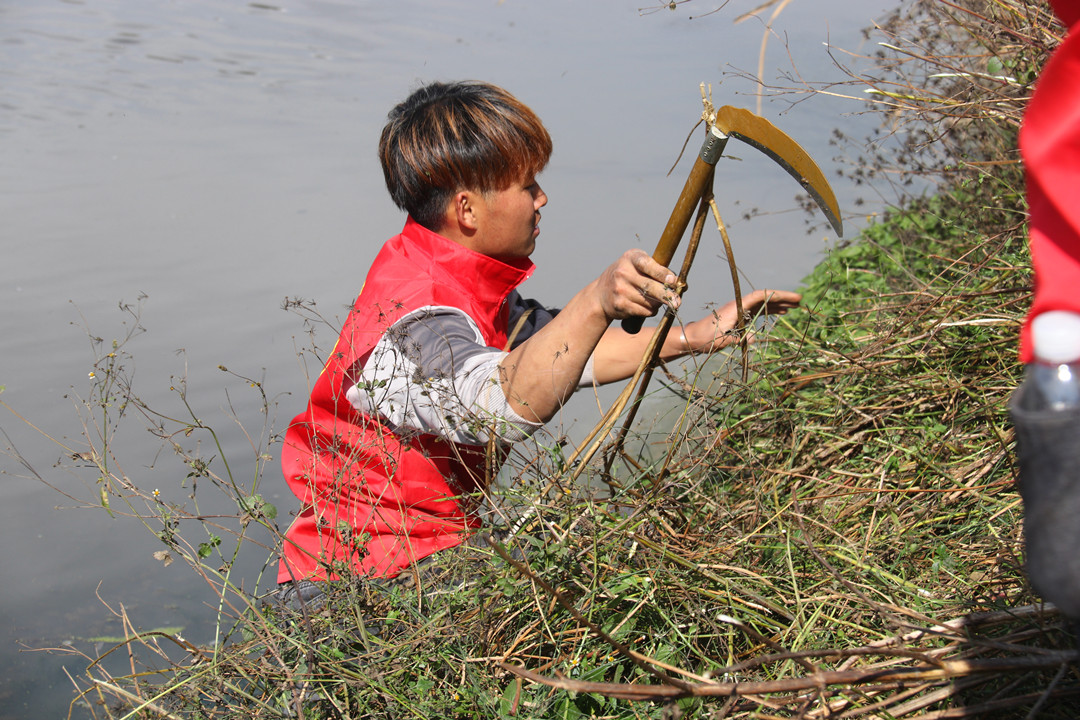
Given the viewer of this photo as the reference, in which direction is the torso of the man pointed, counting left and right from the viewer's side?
facing to the right of the viewer

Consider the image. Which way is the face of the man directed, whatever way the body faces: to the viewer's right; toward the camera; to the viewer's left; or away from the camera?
to the viewer's right

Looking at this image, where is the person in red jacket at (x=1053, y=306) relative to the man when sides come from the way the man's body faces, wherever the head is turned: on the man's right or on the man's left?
on the man's right
